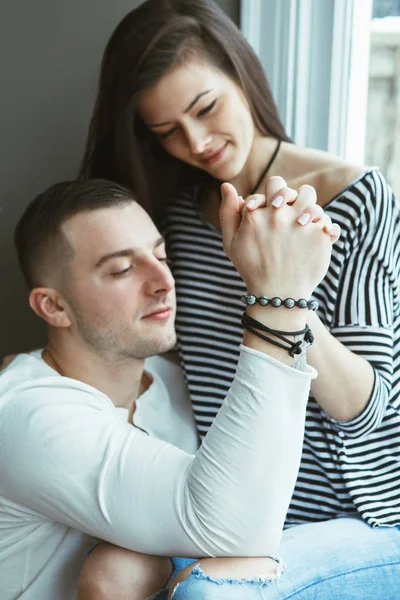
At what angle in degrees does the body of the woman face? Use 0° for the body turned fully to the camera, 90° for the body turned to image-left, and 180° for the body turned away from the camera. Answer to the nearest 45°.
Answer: approximately 45°

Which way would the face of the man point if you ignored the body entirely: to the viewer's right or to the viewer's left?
to the viewer's right
